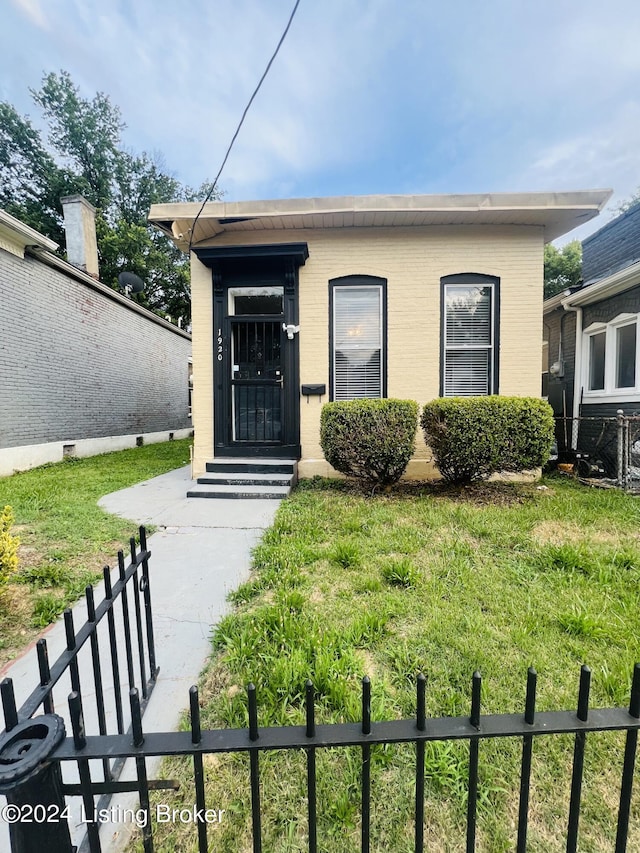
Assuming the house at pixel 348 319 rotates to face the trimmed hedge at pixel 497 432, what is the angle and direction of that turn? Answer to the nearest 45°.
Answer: approximately 45° to its left

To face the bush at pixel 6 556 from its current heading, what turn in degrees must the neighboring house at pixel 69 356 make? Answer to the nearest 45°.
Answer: approximately 45° to its left

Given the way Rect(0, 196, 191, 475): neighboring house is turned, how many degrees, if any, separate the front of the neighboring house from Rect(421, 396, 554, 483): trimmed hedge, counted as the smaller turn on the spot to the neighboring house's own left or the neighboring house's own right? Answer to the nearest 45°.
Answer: approximately 90° to the neighboring house's own left

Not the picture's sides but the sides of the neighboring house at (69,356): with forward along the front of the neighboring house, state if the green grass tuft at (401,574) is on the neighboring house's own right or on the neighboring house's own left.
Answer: on the neighboring house's own left

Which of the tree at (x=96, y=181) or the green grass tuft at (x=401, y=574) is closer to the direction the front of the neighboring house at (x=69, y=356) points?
the green grass tuft

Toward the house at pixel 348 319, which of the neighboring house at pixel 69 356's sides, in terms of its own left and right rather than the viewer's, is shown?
left

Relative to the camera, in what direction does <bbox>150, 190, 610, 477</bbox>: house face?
facing the viewer

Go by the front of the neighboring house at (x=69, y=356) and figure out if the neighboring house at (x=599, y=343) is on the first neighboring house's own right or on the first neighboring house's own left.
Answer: on the first neighboring house's own left

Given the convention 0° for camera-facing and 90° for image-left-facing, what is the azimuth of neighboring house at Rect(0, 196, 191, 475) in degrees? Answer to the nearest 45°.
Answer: approximately 45°

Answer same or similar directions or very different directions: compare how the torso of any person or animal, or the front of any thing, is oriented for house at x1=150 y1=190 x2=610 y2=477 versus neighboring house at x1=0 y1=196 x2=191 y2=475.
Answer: same or similar directions

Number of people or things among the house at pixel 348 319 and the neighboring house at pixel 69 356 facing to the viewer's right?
0
